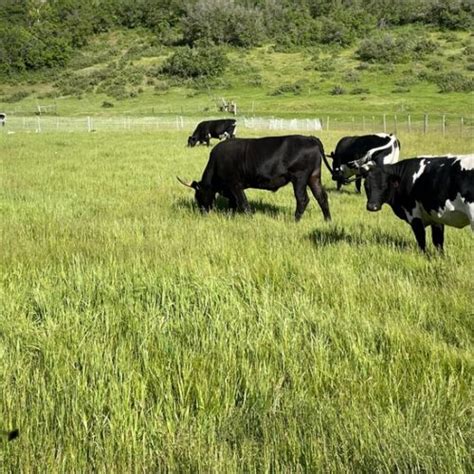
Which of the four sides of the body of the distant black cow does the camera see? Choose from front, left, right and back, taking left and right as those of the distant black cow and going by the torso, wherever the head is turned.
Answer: left

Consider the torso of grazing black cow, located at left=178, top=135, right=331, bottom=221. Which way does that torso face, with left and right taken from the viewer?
facing to the left of the viewer

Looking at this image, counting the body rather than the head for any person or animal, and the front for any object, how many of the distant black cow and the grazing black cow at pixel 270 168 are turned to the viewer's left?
2

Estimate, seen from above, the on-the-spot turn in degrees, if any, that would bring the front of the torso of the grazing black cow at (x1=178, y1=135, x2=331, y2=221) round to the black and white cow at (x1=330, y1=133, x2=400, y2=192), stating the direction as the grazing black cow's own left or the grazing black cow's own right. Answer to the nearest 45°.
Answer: approximately 135° to the grazing black cow's own right

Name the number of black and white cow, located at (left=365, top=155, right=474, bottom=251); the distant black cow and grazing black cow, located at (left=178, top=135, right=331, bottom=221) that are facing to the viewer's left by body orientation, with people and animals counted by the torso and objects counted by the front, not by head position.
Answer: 3

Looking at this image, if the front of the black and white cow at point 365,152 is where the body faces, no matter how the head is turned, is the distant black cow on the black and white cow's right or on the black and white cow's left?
on the black and white cow's right

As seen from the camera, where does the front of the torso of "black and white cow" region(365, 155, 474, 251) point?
to the viewer's left

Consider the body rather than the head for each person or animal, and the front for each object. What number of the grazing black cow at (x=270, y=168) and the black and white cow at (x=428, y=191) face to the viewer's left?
2

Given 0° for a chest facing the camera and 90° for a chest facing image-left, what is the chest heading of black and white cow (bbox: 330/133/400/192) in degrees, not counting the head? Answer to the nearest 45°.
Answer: approximately 45°

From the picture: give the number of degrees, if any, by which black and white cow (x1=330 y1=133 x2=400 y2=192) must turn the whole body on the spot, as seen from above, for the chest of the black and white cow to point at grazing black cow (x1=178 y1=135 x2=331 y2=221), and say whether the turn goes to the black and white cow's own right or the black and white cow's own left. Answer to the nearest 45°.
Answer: approximately 45° to the black and white cow's own left
